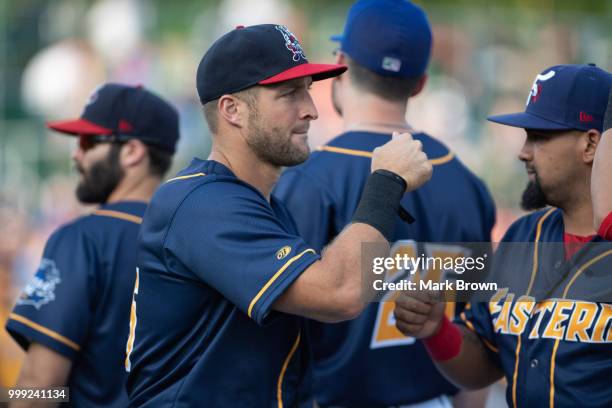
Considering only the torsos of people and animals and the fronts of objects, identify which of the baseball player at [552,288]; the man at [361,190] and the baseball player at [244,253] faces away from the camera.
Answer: the man

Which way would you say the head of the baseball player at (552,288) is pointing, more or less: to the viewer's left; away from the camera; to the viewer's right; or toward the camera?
to the viewer's left

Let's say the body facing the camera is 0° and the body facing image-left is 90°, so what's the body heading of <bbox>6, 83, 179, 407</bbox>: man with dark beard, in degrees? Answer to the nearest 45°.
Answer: approximately 135°

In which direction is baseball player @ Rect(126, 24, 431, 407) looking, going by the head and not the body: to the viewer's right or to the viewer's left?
to the viewer's right

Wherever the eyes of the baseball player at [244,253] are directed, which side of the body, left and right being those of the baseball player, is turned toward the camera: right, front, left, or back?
right

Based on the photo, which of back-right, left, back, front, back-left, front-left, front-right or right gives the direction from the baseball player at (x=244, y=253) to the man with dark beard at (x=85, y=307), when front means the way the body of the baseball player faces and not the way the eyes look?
back-left

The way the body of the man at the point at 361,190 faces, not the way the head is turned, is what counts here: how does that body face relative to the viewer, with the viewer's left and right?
facing away from the viewer

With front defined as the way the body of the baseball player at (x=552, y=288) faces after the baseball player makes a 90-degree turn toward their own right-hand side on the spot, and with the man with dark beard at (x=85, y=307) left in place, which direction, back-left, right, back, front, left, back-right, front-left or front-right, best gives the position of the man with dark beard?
front-left

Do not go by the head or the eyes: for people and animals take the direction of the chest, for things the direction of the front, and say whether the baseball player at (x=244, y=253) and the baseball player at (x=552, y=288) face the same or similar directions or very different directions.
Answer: very different directions

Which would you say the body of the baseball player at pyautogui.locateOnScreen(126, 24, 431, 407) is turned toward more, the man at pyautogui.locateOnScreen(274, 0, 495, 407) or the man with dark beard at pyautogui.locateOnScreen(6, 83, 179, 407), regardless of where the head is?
the man

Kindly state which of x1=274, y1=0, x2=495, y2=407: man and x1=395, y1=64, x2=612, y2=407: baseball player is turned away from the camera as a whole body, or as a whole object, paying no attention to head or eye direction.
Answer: the man

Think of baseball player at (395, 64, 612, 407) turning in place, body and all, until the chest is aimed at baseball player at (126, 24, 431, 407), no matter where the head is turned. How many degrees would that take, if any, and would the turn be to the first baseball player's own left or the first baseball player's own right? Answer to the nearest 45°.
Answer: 0° — they already face them

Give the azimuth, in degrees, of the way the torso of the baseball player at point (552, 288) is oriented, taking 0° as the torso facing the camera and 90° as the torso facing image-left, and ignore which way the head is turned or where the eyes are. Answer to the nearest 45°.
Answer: approximately 45°

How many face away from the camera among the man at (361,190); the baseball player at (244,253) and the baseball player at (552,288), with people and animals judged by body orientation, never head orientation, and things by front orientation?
1

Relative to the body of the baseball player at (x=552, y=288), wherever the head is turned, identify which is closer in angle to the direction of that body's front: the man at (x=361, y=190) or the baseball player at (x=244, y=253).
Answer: the baseball player

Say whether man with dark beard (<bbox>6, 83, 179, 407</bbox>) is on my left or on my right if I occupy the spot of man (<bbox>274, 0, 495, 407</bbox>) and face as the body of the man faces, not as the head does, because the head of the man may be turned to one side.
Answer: on my left
